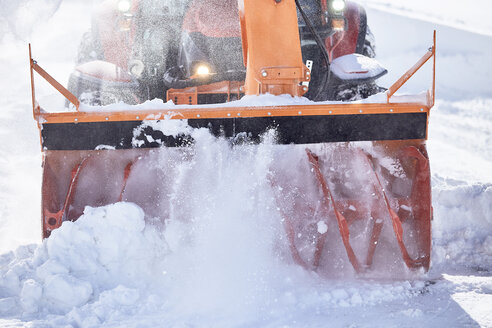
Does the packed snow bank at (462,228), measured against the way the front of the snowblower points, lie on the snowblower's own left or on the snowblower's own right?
on the snowblower's own left

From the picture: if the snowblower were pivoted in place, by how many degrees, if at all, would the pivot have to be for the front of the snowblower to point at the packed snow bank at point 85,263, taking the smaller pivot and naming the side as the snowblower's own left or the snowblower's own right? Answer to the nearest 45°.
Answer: approximately 90° to the snowblower's own right

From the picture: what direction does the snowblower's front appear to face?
toward the camera
